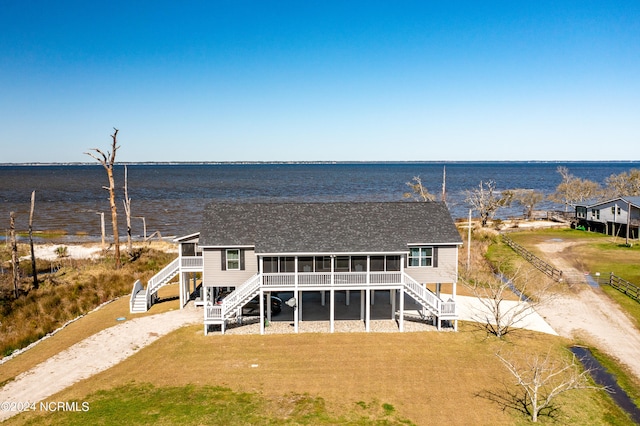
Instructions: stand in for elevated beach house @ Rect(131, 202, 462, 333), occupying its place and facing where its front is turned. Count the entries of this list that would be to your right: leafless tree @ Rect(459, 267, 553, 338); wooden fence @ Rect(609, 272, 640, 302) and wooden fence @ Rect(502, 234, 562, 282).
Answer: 0

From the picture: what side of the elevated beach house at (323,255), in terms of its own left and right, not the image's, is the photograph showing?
front

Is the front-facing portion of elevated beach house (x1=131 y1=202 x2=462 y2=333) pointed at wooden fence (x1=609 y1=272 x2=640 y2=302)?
no

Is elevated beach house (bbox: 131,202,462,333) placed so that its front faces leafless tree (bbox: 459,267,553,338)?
no

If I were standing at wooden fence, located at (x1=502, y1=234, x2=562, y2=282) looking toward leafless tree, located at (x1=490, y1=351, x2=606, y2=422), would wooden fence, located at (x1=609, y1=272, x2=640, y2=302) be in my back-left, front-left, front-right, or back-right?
front-left

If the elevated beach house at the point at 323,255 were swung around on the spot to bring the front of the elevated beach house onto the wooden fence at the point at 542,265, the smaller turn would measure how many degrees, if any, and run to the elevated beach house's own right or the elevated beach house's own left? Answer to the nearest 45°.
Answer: approximately 135° to the elevated beach house's own left

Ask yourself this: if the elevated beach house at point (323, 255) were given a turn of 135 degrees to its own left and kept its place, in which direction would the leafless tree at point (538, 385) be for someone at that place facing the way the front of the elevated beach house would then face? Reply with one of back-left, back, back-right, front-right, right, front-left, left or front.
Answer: right

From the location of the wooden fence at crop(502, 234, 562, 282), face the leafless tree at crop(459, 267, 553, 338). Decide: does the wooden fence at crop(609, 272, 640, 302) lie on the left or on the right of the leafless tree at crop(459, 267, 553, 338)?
left
